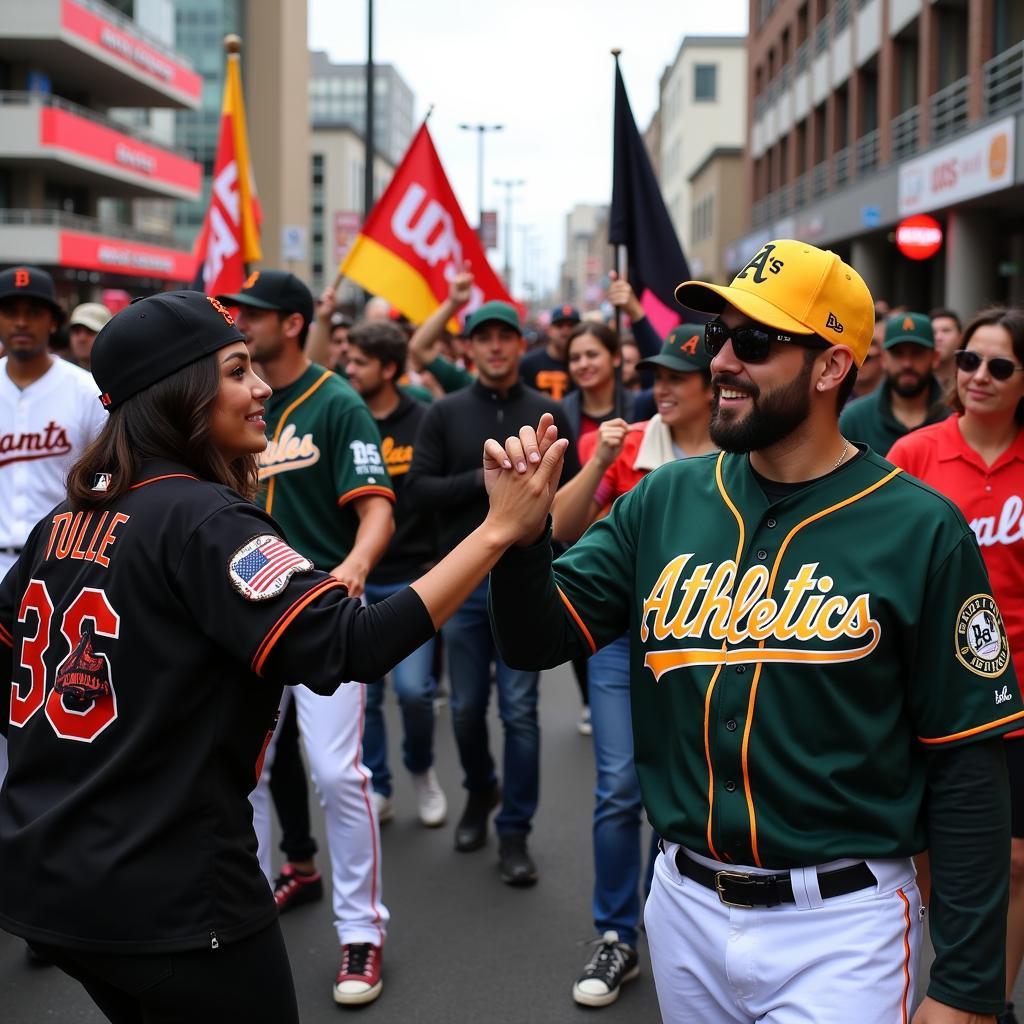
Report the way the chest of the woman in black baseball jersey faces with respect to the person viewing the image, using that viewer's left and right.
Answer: facing away from the viewer and to the right of the viewer

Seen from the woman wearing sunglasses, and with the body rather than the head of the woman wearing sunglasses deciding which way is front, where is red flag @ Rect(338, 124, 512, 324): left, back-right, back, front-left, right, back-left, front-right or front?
back-right

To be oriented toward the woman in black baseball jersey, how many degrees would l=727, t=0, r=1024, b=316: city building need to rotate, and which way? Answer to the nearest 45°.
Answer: approximately 45° to its left

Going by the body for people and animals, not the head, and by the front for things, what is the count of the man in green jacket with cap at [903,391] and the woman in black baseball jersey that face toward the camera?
1

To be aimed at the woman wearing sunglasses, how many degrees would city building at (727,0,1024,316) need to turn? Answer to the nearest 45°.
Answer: approximately 45° to its left

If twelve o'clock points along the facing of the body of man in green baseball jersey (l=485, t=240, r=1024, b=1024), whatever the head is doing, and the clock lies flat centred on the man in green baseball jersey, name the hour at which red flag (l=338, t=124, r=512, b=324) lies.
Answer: The red flag is roughly at 4 o'clock from the man in green baseball jersey.

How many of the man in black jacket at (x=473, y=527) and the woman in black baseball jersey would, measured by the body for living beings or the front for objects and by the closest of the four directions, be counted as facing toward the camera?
1

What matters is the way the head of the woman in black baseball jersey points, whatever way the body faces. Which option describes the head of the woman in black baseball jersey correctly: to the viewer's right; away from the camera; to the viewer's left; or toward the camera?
to the viewer's right

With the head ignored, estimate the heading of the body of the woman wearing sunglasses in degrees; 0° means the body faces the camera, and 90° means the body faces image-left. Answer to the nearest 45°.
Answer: approximately 0°
